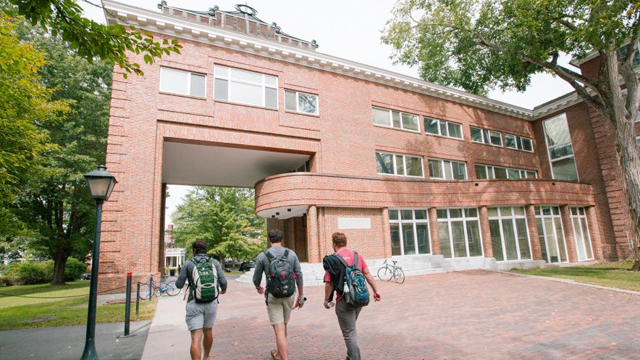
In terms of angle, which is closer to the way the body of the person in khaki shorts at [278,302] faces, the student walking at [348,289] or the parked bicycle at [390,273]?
the parked bicycle

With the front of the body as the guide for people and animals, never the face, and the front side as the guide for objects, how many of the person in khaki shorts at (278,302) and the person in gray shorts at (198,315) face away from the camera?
2

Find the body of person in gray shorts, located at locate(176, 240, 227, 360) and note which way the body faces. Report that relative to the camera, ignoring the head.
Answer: away from the camera

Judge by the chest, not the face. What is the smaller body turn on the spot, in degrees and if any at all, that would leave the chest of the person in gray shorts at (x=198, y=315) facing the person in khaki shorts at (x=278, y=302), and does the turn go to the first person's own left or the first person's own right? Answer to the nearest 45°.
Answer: approximately 90° to the first person's own right

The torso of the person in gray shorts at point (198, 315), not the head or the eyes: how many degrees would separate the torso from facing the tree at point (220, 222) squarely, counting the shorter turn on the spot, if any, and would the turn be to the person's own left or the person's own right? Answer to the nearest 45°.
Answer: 0° — they already face it

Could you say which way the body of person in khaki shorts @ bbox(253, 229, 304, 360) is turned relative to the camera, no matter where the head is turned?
away from the camera

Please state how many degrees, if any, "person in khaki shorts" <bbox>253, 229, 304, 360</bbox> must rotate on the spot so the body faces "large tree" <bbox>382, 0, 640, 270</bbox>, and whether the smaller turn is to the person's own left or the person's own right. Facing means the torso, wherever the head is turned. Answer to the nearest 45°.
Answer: approximately 45° to the person's own right

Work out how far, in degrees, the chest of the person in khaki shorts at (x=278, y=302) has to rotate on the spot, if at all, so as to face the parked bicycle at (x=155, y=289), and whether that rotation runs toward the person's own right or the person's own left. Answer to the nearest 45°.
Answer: approximately 45° to the person's own left

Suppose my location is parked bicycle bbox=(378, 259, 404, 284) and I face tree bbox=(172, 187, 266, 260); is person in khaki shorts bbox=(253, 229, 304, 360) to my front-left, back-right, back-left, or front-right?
back-left

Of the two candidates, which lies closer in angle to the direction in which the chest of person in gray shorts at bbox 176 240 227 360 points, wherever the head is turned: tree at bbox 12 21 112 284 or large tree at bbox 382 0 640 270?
the tree
